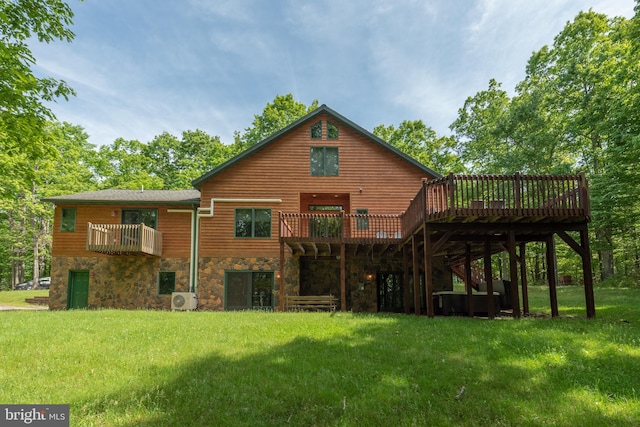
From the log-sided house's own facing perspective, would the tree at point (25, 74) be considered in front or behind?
in front

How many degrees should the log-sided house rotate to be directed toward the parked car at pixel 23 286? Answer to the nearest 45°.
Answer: approximately 45° to its left

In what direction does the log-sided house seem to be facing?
away from the camera

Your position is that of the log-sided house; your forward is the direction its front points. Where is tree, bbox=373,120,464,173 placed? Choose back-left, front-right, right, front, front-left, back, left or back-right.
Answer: front-right
